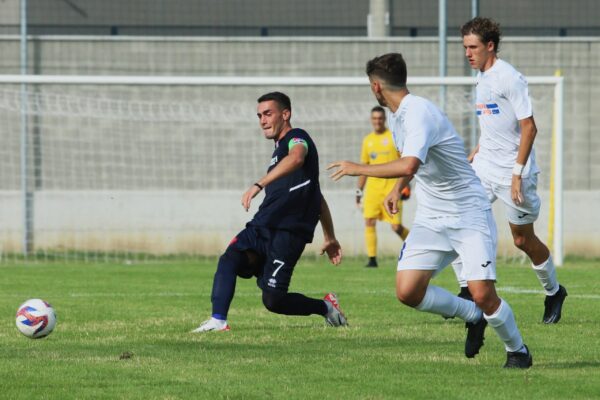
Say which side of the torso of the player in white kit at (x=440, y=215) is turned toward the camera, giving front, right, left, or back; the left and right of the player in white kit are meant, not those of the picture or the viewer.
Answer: left

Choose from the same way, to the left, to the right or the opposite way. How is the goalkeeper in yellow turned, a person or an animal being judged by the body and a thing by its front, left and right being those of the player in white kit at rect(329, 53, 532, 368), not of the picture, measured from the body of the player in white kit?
to the left

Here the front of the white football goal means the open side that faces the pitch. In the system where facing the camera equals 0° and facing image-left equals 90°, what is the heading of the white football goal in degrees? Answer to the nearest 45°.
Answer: approximately 0°

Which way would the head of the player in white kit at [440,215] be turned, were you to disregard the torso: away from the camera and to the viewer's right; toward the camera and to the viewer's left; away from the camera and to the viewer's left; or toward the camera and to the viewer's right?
away from the camera and to the viewer's left

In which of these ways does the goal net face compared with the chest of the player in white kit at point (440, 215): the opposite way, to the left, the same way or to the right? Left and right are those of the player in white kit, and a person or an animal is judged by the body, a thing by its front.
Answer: to the left

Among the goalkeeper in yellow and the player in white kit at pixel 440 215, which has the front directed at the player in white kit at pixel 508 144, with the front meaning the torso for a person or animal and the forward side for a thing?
the goalkeeper in yellow

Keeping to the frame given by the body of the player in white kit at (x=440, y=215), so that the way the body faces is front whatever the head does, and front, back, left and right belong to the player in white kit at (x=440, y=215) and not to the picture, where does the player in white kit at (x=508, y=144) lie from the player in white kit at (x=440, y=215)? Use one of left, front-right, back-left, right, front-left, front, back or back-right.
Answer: right

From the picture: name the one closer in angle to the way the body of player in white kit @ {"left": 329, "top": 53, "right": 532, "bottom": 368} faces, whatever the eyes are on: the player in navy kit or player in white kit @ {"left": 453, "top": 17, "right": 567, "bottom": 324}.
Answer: the player in navy kit

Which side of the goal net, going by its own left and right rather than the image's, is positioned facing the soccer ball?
front

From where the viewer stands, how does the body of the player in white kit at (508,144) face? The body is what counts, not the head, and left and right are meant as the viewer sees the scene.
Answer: facing the viewer and to the left of the viewer
